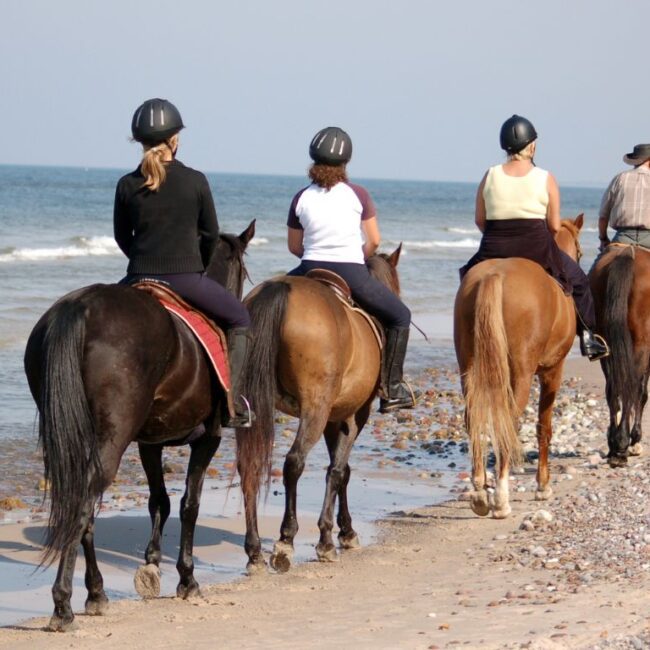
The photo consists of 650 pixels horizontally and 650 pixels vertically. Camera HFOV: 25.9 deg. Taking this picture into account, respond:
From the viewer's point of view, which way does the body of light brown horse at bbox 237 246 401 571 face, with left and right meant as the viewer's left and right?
facing away from the viewer and to the right of the viewer

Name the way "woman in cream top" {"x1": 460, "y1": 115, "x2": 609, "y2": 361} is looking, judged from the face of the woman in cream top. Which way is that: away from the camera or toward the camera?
away from the camera

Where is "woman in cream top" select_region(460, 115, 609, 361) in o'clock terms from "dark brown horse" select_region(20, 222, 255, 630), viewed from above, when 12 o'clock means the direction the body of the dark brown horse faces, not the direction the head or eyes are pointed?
The woman in cream top is roughly at 12 o'clock from the dark brown horse.

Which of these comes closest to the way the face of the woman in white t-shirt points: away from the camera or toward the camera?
away from the camera

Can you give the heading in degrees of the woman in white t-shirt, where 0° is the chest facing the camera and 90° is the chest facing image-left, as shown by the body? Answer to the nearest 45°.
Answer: approximately 225°

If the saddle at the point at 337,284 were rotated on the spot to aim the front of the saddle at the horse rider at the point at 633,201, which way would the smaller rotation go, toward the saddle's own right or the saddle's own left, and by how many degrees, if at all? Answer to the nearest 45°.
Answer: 0° — it already faces them

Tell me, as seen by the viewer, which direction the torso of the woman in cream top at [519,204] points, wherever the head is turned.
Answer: away from the camera

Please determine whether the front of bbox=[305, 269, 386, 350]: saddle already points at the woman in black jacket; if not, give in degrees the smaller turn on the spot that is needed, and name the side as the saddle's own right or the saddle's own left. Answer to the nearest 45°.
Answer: approximately 180°

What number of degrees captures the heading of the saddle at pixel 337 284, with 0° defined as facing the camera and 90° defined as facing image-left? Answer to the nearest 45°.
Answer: approximately 225°

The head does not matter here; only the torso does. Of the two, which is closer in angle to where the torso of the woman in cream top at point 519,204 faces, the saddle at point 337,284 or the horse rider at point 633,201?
the horse rider

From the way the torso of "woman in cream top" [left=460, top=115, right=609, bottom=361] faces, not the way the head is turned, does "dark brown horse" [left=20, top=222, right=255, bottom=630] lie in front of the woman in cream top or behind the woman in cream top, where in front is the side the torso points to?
behind

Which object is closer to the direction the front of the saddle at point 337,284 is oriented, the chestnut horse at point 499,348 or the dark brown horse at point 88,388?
the chestnut horse

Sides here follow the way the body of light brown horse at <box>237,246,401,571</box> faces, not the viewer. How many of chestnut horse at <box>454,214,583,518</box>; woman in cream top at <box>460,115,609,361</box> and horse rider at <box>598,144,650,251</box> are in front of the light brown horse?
3

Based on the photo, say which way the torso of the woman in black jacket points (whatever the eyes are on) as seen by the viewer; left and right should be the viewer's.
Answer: facing away from the viewer and to the right of the viewer

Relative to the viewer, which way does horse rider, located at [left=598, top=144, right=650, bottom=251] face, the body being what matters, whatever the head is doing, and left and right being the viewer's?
facing away from the viewer
